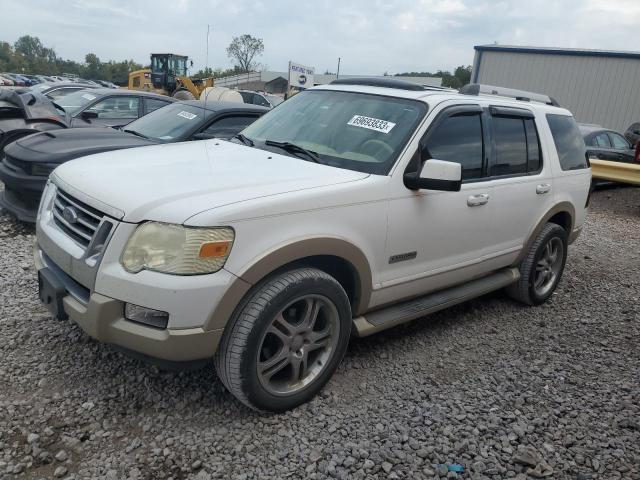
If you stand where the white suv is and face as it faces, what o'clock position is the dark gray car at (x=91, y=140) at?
The dark gray car is roughly at 3 o'clock from the white suv.

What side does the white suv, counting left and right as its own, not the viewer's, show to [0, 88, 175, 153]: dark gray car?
right

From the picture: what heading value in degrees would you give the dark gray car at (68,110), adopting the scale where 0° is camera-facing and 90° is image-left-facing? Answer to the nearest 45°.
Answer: approximately 45°

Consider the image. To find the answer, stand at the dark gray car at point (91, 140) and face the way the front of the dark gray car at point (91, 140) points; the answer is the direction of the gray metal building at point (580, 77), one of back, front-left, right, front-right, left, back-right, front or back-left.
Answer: back

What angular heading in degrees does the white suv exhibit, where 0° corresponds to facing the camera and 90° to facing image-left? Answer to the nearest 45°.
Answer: approximately 45°

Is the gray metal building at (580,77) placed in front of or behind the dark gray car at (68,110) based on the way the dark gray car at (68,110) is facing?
behind

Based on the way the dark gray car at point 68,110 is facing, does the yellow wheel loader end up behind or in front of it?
behind

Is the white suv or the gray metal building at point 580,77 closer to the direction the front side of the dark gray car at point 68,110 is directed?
the white suv

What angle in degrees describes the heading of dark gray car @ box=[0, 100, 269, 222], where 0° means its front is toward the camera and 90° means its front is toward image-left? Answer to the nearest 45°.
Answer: approximately 45°
